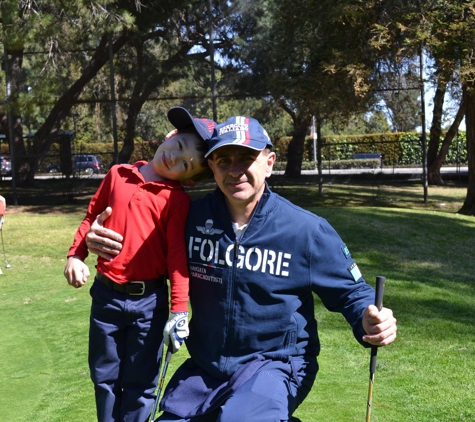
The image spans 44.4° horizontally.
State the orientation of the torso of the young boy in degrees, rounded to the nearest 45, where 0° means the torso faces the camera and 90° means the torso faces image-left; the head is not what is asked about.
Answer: approximately 0°
